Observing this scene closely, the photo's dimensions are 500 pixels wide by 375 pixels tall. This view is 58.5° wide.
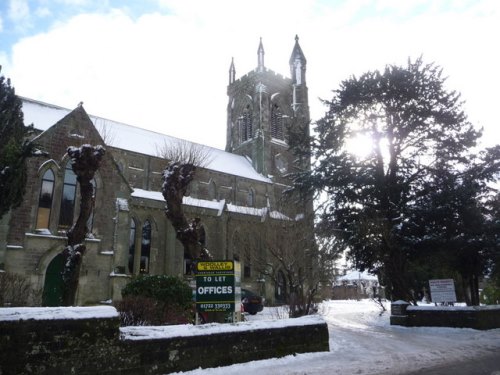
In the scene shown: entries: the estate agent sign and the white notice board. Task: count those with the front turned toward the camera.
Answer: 2

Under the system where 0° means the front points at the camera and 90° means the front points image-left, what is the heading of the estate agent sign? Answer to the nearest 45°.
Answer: approximately 0°

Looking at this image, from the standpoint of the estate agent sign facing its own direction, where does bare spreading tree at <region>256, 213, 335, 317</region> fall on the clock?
The bare spreading tree is roughly at 7 o'clock from the estate agent sign.

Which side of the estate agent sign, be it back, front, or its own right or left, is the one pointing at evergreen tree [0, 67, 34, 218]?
right

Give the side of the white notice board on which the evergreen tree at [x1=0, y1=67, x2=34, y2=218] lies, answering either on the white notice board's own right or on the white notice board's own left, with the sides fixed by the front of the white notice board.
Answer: on the white notice board's own right

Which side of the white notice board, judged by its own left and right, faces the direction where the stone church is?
right

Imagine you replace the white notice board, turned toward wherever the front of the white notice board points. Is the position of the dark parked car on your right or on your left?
on your right

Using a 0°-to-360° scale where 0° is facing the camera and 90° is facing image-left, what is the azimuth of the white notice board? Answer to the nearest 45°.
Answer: approximately 0°

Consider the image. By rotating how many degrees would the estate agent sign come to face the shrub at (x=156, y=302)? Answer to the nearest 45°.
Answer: approximately 135° to its right
